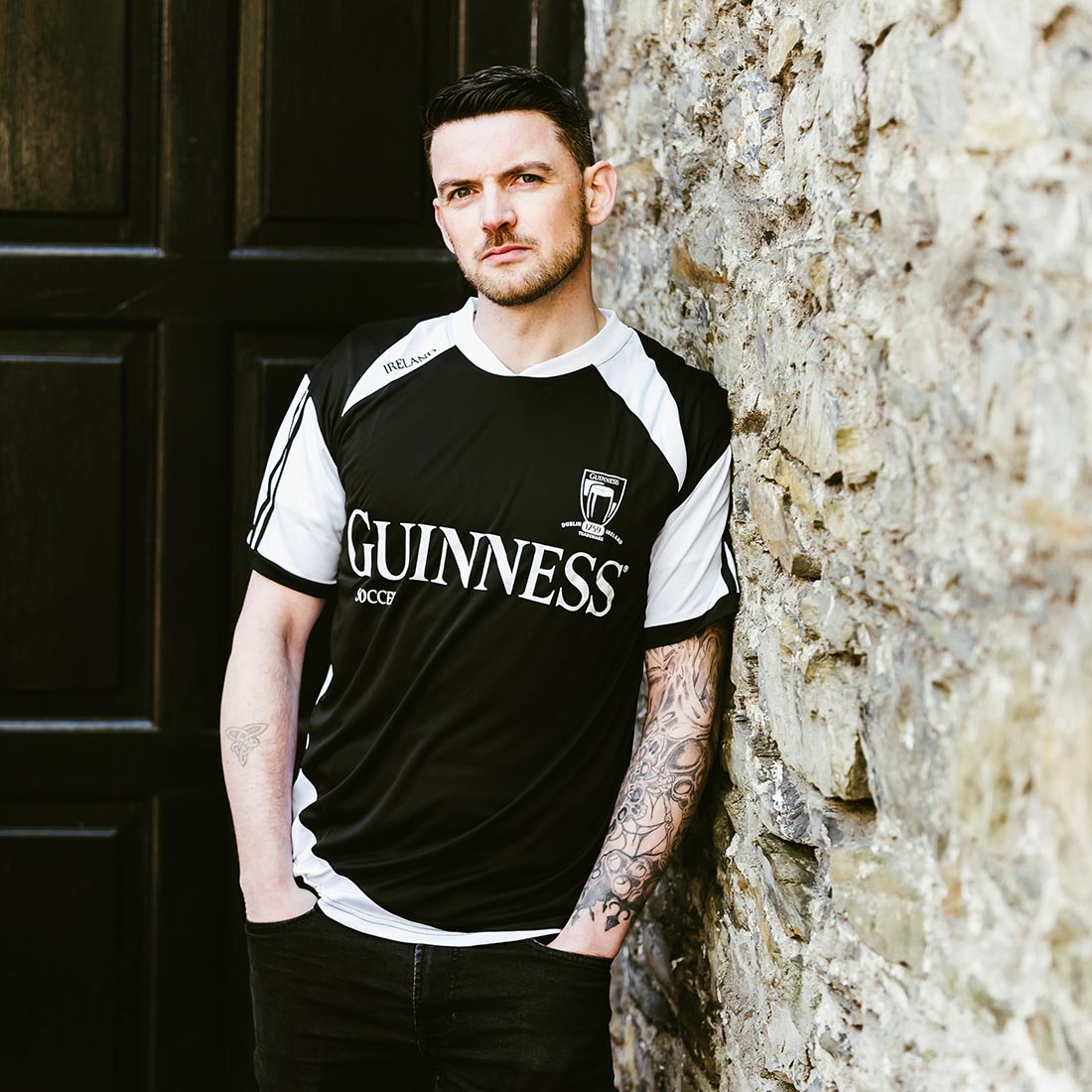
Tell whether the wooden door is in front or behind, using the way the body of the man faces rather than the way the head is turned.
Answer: behind

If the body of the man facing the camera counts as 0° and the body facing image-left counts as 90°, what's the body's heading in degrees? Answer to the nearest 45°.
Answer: approximately 0°
